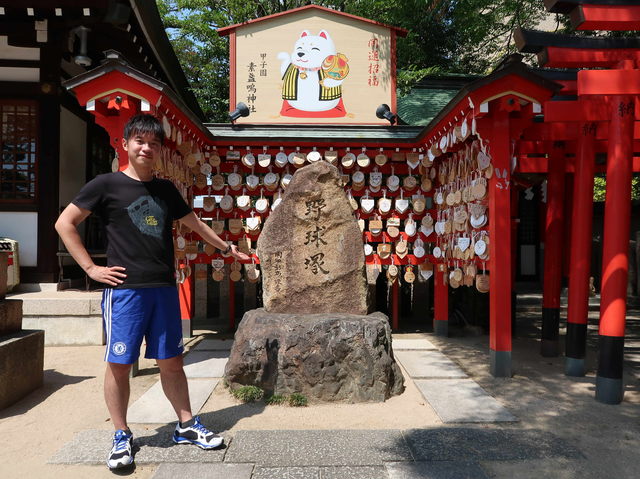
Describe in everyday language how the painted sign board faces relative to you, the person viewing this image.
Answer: facing the viewer

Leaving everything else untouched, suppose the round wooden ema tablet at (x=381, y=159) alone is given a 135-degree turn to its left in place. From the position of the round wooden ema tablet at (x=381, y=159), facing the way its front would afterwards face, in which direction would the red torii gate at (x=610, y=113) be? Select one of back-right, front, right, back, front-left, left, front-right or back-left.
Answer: right

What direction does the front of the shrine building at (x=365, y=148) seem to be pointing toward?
toward the camera

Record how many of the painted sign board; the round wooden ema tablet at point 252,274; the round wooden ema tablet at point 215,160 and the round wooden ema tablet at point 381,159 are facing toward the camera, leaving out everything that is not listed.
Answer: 4

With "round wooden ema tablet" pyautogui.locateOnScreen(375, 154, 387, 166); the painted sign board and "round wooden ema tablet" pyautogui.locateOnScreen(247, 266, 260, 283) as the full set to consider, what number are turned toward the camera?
3

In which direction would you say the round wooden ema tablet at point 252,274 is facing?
toward the camera

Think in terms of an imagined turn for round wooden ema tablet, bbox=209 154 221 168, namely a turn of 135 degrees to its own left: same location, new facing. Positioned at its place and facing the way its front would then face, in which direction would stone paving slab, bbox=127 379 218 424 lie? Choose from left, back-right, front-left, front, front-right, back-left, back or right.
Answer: back-right

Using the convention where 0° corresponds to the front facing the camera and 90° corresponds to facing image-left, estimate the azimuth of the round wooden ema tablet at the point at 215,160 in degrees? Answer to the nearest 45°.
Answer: approximately 0°

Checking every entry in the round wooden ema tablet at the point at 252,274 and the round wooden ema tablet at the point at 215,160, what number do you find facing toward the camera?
2

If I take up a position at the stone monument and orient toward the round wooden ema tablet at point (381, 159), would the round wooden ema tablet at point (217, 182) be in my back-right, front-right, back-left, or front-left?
front-left

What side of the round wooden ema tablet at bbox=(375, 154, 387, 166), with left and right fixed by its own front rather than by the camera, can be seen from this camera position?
front

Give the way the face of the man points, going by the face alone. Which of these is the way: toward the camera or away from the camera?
toward the camera

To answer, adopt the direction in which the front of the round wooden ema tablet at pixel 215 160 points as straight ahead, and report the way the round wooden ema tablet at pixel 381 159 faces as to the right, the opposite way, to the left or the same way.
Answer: the same way
